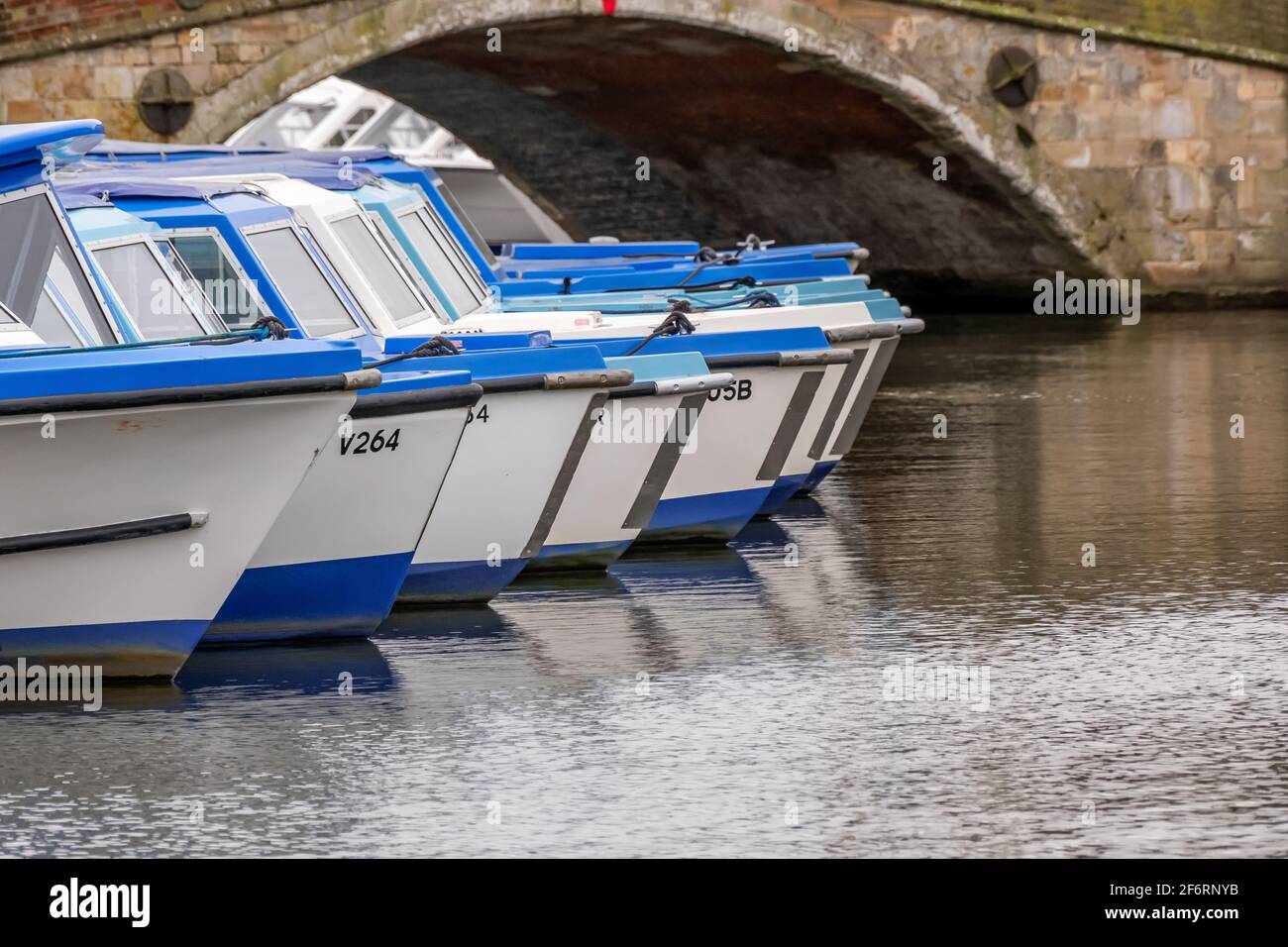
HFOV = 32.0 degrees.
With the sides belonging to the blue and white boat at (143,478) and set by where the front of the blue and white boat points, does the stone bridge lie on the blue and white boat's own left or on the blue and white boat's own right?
on the blue and white boat's own left

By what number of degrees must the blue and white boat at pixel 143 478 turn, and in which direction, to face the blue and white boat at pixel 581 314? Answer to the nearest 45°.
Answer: approximately 45° to its left

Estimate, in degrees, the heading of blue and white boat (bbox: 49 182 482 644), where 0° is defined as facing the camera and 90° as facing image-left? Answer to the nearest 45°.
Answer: approximately 270°

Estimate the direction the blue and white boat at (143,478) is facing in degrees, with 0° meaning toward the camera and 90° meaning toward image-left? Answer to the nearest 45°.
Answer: approximately 270°

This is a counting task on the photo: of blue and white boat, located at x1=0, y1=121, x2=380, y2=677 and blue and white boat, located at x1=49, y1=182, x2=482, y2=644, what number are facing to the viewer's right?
2

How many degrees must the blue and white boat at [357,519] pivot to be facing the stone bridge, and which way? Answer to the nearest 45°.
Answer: approximately 90° to its left

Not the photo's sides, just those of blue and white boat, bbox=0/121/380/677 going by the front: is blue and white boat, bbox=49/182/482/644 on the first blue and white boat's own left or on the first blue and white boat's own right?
on the first blue and white boat's own left

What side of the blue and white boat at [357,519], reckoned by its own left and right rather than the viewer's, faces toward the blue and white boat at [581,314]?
left

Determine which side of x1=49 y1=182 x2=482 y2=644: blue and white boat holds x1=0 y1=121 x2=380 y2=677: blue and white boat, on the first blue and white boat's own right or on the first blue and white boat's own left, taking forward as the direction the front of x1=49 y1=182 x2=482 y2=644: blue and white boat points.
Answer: on the first blue and white boat's own right

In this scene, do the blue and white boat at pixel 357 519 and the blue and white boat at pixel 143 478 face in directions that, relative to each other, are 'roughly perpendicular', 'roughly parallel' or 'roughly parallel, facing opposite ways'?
roughly parallel
